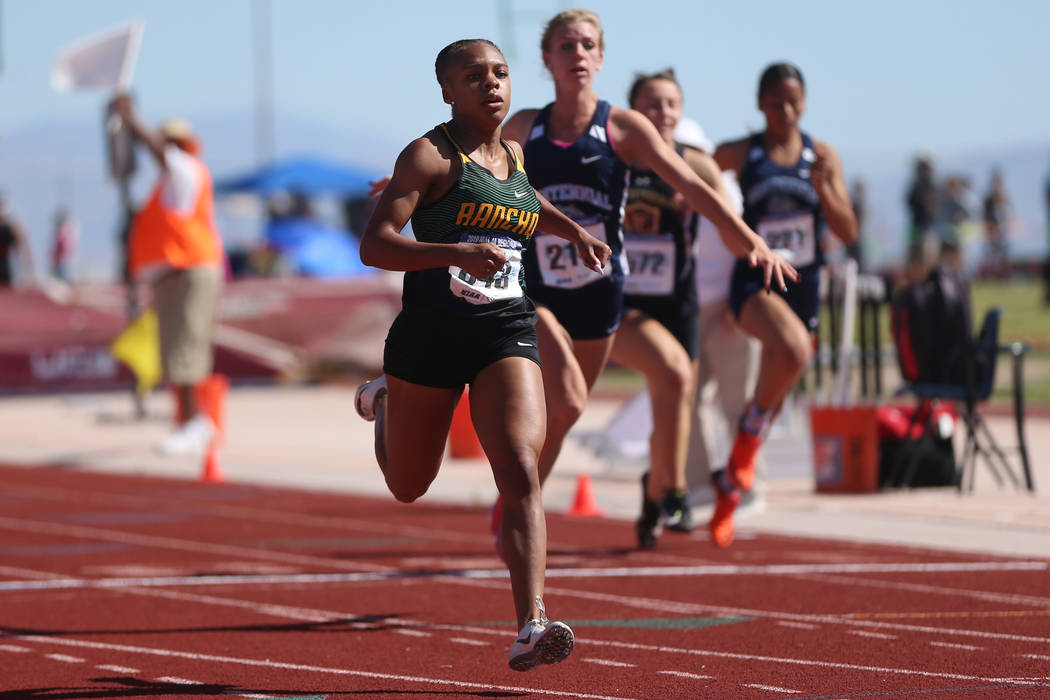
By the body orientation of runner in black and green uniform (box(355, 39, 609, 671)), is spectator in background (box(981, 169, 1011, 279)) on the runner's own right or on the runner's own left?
on the runner's own left

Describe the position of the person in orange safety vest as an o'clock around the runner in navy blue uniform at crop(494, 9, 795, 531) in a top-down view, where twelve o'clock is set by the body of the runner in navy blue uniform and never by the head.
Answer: The person in orange safety vest is roughly at 5 o'clock from the runner in navy blue uniform.

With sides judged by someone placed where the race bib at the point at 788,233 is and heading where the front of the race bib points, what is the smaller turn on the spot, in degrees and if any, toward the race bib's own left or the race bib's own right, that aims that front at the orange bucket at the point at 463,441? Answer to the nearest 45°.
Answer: approximately 135° to the race bib's own right

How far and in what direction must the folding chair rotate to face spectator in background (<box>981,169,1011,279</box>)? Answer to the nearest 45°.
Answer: approximately 90° to its right

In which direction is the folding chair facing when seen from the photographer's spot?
facing to the left of the viewer

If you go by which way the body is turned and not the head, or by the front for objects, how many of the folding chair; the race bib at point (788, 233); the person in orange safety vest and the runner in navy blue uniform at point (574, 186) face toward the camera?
2

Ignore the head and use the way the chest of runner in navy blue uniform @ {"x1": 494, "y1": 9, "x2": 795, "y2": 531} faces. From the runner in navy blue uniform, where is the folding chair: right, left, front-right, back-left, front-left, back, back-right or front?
back-left

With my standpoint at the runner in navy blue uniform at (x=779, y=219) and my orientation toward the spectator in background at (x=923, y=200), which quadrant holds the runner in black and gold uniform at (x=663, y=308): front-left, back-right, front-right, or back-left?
back-left

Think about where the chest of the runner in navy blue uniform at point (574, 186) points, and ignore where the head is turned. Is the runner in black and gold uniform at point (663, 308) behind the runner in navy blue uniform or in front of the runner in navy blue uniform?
behind

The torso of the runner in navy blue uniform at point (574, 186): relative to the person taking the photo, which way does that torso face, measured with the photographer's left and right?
facing the viewer

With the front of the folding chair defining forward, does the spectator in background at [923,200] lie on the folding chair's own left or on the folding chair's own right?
on the folding chair's own right

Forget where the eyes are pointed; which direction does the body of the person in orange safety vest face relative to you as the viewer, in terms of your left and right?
facing to the left of the viewer

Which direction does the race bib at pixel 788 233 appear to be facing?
toward the camera

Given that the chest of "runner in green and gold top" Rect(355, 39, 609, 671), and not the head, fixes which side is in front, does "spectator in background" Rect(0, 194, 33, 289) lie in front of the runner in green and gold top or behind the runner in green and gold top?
behind
